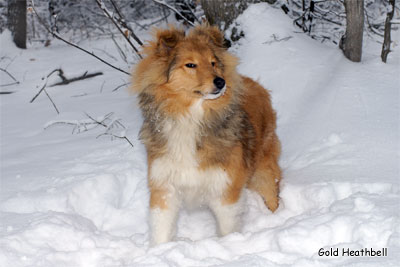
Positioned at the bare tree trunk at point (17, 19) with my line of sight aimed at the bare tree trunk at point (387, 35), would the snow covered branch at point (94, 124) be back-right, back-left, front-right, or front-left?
front-right

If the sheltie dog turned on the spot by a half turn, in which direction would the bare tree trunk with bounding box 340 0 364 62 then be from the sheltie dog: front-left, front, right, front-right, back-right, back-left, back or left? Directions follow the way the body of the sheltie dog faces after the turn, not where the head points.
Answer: front

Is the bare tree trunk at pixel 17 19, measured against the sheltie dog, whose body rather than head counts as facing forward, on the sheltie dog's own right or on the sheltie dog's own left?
on the sheltie dog's own right

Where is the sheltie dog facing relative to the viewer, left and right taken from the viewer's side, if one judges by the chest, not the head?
facing the viewer and to the left of the viewer

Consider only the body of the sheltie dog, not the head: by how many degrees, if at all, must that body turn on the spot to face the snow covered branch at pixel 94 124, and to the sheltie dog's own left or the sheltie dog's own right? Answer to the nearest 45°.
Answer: approximately 90° to the sheltie dog's own right

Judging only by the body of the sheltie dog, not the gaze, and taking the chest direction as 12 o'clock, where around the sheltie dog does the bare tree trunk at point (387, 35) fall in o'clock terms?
The bare tree trunk is roughly at 6 o'clock from the sheltie dog.

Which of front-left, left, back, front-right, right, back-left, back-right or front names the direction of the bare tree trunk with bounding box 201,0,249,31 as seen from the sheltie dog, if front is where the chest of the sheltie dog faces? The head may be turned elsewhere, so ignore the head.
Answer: back-right
